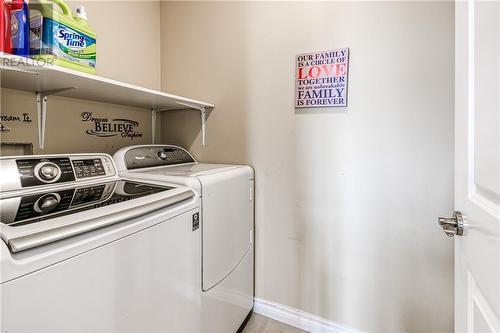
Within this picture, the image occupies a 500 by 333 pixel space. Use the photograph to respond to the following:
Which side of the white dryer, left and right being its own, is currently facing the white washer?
right

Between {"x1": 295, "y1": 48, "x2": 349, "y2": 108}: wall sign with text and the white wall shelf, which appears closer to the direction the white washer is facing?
the wall sign with text

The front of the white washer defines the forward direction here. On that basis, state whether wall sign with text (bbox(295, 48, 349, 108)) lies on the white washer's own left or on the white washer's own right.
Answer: on the white washer's own left

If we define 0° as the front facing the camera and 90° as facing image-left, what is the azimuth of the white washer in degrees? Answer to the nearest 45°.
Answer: approximately 315°
